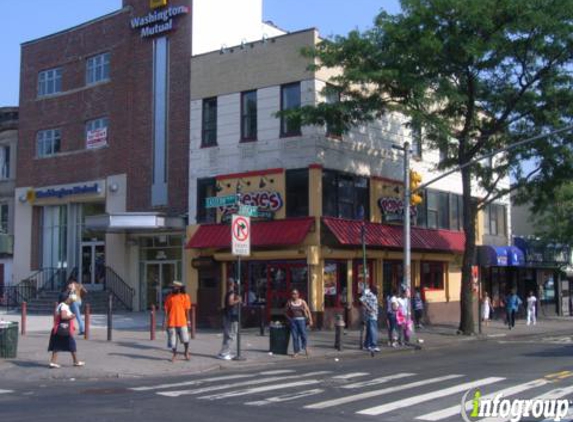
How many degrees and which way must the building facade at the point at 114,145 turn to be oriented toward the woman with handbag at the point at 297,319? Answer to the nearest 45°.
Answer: approximately 45° to its left

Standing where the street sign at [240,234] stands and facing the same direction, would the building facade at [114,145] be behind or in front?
behind

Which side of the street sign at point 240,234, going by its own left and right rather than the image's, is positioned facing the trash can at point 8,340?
right

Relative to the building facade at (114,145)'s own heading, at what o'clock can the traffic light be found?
The traffic light is roughly at 9 o'clock from the building facade.

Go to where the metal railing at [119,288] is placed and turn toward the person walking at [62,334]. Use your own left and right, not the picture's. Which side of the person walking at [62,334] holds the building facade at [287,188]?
left

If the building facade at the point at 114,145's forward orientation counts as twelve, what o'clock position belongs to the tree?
The tree is roughly at 9 o'clock from the building facade.

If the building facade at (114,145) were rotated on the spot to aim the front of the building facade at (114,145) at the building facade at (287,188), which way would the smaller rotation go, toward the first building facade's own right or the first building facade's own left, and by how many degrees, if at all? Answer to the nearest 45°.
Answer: approximately 90° to the first building facade's own left

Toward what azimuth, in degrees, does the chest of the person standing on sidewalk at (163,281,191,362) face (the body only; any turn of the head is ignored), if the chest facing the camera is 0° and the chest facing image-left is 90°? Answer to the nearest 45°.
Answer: approximately 0°
